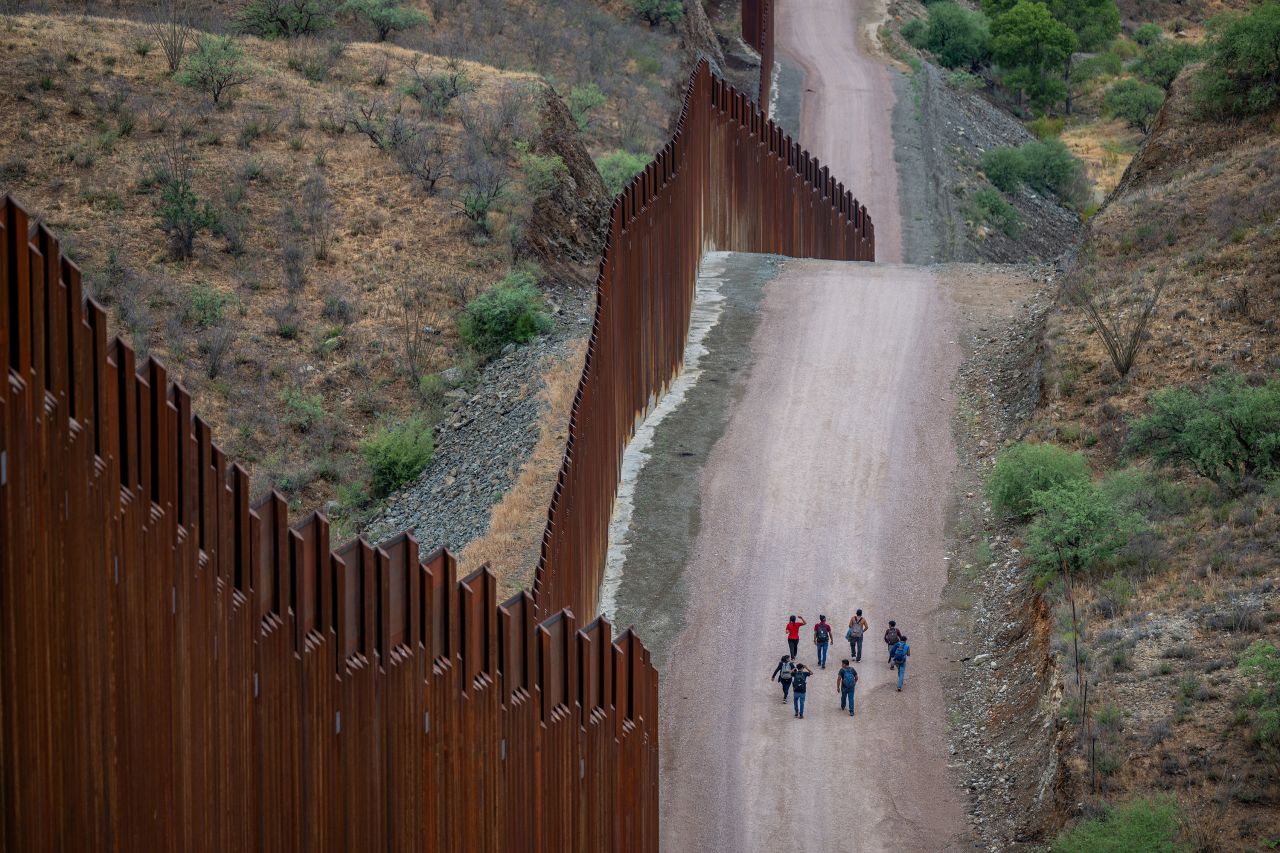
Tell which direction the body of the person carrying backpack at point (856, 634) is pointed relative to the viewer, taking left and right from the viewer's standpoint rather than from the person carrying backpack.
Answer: facing away from the viewer

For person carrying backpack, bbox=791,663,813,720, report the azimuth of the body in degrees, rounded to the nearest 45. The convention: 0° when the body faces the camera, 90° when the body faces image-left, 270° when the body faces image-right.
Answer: approximately 180°

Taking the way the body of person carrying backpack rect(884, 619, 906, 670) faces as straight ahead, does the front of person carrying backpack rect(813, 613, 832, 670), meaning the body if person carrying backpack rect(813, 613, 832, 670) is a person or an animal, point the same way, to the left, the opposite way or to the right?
the same way

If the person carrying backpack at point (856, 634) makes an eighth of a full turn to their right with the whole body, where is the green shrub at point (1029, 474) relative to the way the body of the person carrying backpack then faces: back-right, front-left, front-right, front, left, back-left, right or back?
front

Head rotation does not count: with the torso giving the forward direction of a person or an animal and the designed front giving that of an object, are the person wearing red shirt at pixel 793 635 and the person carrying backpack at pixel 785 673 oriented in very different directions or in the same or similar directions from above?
same or similar directions

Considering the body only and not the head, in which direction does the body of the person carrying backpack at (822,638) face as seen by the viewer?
away from the camera

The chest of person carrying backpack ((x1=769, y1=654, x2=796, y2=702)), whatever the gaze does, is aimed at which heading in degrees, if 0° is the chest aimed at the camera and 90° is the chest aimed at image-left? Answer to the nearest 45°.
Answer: approximately 180°

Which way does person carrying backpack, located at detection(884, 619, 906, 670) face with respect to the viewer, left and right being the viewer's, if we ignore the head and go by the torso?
facing away from the viewer

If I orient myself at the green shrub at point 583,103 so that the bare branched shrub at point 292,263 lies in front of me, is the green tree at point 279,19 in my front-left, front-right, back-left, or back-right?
front-right

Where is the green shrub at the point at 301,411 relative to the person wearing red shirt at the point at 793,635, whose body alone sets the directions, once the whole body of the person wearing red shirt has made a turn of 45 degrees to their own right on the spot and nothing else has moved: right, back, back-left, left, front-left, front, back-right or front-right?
left

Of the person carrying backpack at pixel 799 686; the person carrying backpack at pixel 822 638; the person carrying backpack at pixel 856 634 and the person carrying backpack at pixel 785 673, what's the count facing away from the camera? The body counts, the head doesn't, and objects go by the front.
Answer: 4

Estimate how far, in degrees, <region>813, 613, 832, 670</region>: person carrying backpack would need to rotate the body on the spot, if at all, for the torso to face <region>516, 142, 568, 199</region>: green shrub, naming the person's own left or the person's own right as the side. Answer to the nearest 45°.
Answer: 0° — they already face it

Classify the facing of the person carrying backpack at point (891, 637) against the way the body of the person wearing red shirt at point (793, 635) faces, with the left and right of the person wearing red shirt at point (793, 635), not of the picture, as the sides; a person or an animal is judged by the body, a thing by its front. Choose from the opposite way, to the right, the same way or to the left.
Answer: the same way

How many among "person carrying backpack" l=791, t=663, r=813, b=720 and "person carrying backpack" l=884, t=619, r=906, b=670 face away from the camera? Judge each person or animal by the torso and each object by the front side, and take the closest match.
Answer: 2

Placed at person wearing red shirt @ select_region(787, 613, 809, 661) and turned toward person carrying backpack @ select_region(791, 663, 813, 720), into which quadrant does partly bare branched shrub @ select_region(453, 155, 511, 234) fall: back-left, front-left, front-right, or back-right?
back-right

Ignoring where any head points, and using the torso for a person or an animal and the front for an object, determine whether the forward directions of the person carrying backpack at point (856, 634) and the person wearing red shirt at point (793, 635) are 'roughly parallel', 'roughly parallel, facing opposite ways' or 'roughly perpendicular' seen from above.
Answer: roughly parallel

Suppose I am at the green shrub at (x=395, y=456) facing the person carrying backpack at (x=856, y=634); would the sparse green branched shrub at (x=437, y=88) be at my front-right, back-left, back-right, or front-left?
back-left
